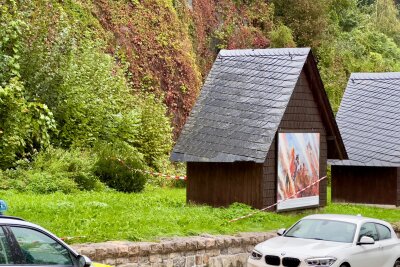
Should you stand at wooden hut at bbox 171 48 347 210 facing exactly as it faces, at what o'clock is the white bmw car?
The white bmw car is roughly at 1 o'clock from the wooden hut.

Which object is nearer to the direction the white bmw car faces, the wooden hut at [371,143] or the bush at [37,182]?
the bush

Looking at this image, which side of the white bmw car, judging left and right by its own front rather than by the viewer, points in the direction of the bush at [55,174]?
right

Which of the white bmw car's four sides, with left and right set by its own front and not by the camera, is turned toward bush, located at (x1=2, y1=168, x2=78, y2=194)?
right

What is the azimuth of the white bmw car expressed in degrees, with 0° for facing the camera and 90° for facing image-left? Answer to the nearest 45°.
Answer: approximately 45°

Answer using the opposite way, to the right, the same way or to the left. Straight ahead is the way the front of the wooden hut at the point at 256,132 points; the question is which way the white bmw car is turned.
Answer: to the right

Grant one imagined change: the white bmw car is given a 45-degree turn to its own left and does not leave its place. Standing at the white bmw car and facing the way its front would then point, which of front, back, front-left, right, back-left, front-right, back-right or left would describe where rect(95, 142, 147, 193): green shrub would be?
back-right

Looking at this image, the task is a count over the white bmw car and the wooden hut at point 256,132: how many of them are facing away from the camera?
0

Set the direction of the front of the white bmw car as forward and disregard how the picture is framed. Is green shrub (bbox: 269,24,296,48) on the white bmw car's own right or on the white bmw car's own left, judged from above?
on the white bmw car's own right

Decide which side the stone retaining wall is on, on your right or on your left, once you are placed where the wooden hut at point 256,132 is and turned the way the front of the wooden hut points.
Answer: on your right

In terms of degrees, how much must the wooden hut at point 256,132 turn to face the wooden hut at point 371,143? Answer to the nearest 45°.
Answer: approximately 90° to its left

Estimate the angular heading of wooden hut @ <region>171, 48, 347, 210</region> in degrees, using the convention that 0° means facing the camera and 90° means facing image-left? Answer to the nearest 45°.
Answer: approximately 315°
